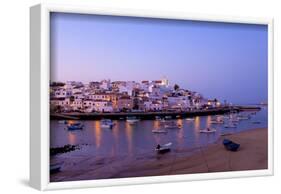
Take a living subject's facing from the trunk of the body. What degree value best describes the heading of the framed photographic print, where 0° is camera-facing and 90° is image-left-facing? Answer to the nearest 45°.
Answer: approximately 315°
